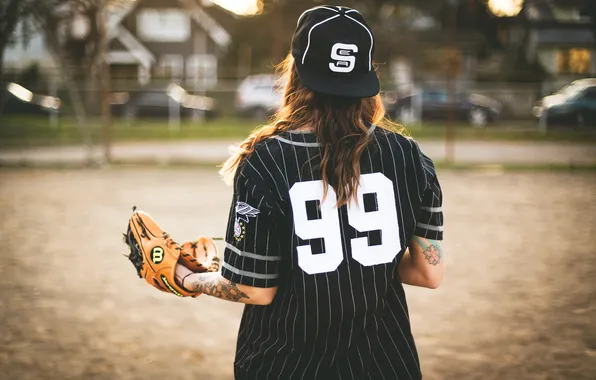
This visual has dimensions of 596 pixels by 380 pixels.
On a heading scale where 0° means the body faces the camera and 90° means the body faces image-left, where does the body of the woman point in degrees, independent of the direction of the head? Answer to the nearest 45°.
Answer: approximately 180°

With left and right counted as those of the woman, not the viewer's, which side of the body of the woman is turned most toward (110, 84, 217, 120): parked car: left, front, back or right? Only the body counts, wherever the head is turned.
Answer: front

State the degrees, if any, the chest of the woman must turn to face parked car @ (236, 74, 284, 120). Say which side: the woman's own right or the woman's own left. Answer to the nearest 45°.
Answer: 0° — they already face it

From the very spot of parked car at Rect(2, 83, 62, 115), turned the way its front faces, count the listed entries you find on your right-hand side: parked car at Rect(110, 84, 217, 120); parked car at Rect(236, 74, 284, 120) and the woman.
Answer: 1

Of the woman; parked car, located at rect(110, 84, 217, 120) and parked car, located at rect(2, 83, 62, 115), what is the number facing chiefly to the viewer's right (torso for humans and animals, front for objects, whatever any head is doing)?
2

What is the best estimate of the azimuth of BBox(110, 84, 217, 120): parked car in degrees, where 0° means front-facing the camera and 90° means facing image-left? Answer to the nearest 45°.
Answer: approximately 270°

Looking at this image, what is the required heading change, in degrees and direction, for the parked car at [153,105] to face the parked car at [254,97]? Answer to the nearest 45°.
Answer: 0° — it already faces it

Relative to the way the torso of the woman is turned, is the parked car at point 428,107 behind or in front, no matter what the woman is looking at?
in front

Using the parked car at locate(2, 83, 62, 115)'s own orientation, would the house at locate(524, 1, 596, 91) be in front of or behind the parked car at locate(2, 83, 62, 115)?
in front

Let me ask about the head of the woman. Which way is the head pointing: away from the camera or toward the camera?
away from the camera
